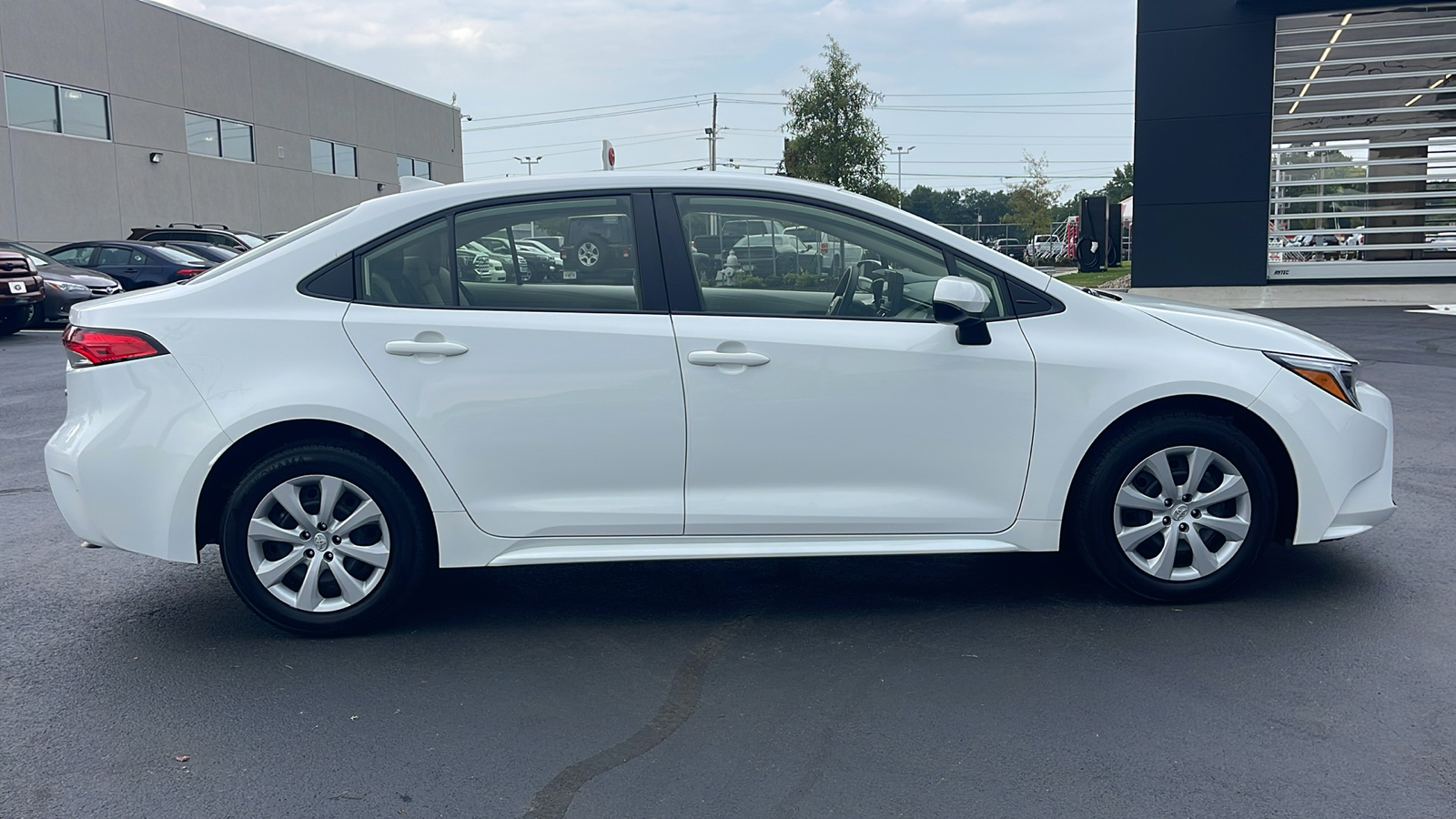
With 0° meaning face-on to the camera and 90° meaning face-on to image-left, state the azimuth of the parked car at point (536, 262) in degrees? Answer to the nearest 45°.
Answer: approximately 315°

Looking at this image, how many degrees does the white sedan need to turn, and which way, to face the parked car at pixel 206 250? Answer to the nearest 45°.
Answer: approximately 135° to its left

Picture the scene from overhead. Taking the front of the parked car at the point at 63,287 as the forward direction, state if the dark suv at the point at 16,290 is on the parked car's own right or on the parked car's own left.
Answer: on the parked car's own right

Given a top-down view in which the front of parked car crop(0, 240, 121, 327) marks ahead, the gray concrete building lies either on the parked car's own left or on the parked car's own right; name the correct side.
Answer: on the parked car's own left

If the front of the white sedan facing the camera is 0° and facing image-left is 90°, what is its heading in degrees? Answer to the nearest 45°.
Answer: approximately 270°
